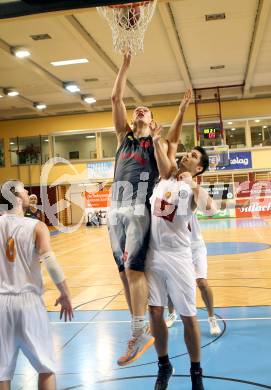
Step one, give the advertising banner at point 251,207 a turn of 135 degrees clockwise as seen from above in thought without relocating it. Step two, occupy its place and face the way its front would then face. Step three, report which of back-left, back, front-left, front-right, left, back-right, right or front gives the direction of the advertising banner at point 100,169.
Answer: front-left

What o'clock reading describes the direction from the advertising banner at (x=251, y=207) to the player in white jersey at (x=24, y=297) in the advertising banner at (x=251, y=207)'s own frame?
The player in white jersey is roughly at 12 o'clock from the advertising banner.

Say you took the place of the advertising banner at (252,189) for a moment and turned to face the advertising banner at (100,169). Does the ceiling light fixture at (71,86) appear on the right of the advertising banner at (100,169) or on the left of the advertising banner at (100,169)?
left

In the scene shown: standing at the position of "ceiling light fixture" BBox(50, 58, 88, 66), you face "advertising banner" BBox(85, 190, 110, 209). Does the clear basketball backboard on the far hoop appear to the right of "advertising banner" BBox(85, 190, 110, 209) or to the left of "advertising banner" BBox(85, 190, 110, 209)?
right

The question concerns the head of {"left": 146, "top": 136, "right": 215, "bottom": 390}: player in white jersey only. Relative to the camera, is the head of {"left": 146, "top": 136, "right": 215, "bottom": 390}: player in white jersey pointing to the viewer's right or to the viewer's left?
to the viewer's left

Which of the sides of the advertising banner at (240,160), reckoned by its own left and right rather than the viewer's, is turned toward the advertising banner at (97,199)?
right

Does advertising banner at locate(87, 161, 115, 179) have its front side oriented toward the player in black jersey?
yes

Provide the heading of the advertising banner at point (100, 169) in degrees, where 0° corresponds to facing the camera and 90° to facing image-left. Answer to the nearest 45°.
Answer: approximately 0°
